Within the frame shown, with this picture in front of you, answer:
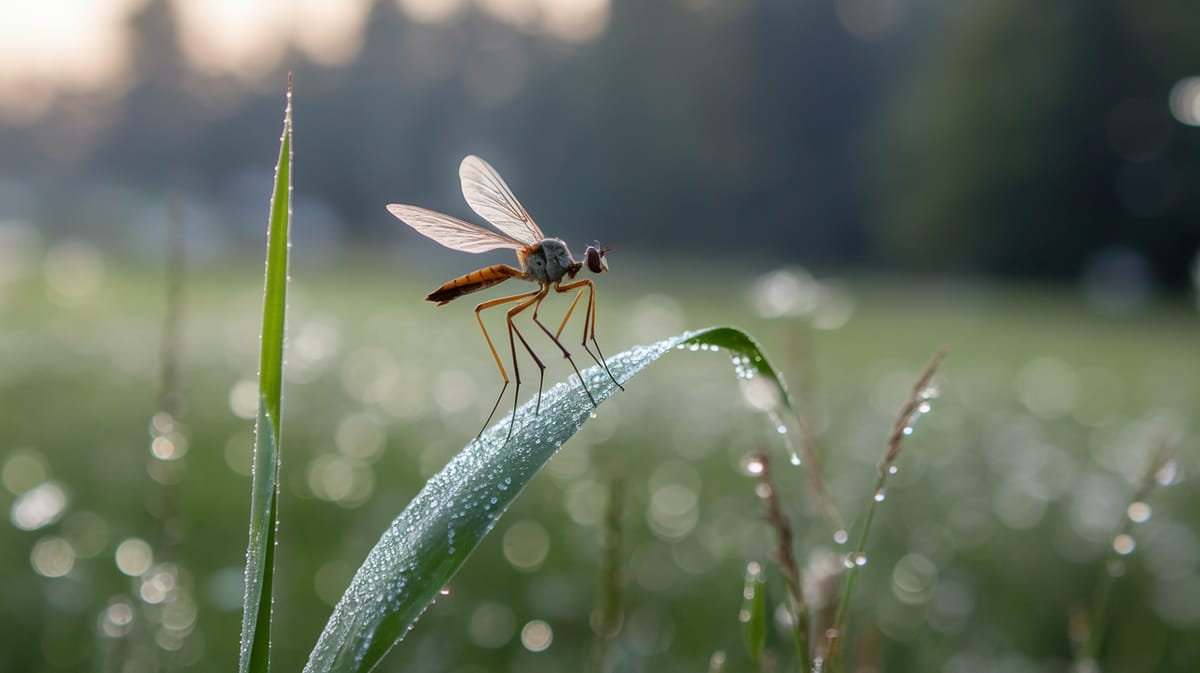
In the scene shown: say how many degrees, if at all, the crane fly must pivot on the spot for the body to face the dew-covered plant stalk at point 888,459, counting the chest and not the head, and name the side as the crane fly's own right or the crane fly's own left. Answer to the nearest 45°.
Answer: approximately 45° to the crane fly's own right

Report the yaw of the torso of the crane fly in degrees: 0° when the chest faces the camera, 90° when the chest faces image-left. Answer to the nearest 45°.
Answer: approximately 270°

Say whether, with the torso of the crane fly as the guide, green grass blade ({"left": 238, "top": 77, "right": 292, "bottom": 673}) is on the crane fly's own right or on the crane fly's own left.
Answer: on the crane fly's own right
